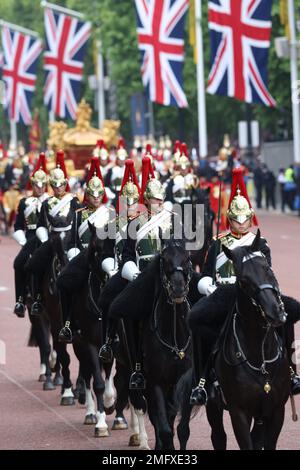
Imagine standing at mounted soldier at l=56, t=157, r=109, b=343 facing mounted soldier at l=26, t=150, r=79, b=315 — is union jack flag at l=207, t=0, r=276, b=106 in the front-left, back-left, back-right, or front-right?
front-right

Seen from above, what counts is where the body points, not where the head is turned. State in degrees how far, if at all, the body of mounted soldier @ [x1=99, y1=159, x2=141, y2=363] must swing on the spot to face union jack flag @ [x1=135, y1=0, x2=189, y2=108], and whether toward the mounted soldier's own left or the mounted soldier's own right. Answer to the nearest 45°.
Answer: approximately 180°

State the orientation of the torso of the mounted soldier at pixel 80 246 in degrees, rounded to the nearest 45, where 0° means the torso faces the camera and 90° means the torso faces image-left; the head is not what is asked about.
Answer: approximately 0°

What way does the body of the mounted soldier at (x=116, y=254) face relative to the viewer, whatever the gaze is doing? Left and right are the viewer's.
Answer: facing the viewer

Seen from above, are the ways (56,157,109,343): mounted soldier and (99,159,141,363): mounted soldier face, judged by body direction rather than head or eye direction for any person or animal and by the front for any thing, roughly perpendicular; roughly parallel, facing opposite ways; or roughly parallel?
roughly parallel

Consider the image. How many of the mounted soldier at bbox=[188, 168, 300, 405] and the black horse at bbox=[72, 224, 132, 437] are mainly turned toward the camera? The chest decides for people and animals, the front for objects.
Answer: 2

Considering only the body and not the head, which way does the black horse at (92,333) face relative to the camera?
toward the camera
